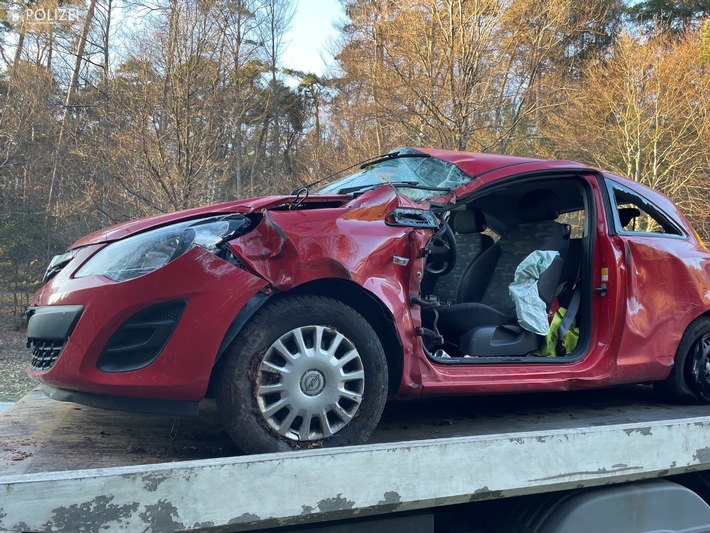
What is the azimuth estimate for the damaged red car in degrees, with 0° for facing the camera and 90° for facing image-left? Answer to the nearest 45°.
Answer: approximately 45°

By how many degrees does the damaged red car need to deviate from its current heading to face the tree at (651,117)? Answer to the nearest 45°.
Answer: approximately 180°
